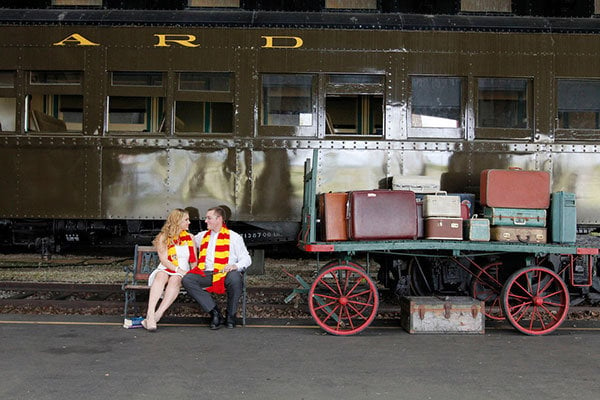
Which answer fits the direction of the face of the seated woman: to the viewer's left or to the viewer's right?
to the viewer's right

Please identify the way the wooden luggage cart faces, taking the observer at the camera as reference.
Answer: facing to the left of the viewer

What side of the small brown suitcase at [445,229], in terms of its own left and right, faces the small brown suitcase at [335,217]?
right

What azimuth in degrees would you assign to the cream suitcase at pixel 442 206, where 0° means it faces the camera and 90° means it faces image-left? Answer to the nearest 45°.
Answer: approximately 0°

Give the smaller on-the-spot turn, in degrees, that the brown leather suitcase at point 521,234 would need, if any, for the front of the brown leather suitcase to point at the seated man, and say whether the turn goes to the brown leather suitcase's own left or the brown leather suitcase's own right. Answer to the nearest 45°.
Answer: approximately 90° to the brown leather suitcase's own right

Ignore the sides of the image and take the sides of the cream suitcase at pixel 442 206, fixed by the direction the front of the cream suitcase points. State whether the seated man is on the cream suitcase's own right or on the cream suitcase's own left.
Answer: on the cream suitcase's own right

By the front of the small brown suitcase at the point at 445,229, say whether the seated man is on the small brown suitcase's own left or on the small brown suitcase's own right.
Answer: on the small brown suitcase's own right
